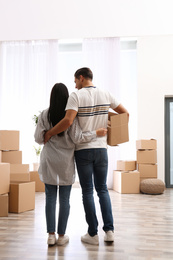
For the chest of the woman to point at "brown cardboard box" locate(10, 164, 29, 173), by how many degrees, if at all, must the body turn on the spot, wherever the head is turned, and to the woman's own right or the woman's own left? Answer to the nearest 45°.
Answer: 0° — they already face it

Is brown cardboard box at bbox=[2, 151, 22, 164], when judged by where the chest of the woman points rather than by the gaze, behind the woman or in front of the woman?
in front

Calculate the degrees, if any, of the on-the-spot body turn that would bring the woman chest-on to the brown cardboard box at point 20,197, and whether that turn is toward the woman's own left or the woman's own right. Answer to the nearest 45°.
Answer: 0° — they already face it

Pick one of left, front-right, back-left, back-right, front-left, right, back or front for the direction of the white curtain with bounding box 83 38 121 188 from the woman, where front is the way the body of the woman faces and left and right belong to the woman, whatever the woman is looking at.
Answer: front

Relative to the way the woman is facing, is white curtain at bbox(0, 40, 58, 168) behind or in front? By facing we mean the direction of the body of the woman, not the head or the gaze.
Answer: in front

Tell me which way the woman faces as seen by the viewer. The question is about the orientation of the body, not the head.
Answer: away from the camera

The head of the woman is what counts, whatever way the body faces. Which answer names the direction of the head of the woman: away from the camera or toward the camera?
away from the camera

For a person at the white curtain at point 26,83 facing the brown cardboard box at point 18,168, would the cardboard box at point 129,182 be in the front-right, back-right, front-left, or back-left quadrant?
front-left

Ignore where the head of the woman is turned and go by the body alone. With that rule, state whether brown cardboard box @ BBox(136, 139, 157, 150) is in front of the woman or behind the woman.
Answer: in front

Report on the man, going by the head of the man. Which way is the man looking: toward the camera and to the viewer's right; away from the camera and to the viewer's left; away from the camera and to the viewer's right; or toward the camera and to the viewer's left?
away from the camera and to the viewer's left
